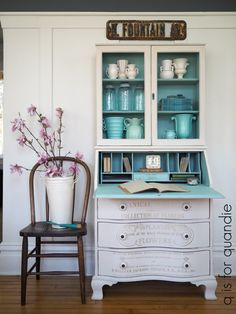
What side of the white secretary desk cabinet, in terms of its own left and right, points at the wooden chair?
right

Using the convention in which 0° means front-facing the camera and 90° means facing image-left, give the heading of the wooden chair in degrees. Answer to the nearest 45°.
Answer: approximately 0°

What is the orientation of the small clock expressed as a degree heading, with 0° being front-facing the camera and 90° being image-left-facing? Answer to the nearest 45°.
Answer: approximately 0°

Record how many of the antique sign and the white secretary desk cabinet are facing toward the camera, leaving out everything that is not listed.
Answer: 2
